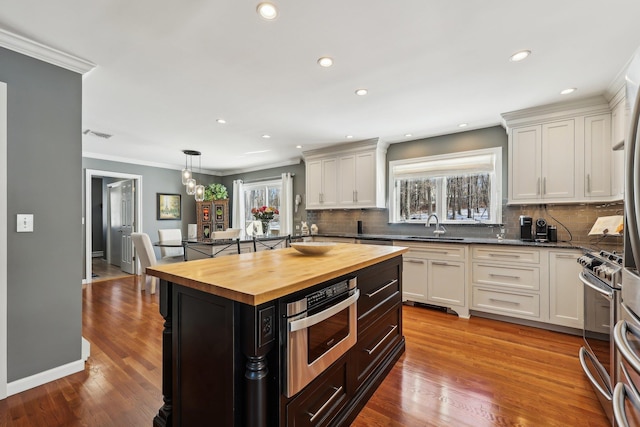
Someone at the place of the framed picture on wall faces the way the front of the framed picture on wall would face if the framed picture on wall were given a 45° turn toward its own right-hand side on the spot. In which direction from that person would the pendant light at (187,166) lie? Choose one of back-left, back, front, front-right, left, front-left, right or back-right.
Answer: front

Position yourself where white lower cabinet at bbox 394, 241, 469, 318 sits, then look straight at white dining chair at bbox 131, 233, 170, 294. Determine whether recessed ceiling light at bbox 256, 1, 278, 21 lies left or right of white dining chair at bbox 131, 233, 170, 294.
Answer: left

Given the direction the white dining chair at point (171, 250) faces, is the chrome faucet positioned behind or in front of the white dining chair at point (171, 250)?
in front

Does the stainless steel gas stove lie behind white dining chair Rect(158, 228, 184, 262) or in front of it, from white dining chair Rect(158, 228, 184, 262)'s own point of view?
in front

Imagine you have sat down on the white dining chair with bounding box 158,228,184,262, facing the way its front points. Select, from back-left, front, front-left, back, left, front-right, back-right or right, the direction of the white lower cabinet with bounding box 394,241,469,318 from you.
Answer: front

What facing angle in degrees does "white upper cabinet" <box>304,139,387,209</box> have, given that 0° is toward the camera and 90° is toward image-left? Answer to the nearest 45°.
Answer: approximately 45°

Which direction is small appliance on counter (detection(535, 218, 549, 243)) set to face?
toward the camera

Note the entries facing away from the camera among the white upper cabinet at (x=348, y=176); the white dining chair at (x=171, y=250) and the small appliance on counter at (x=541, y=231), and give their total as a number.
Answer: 0

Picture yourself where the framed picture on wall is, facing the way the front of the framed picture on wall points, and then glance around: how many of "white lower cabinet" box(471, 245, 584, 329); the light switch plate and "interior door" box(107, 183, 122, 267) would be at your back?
1

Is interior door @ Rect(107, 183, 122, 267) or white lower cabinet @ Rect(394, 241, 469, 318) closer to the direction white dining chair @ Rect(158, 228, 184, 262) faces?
the white lower cabinet

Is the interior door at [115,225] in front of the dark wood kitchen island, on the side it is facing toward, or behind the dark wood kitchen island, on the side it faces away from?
behind

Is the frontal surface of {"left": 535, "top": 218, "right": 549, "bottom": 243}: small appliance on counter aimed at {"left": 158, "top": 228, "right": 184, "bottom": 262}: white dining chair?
no

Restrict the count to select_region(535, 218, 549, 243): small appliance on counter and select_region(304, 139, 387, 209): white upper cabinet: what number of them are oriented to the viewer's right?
0
